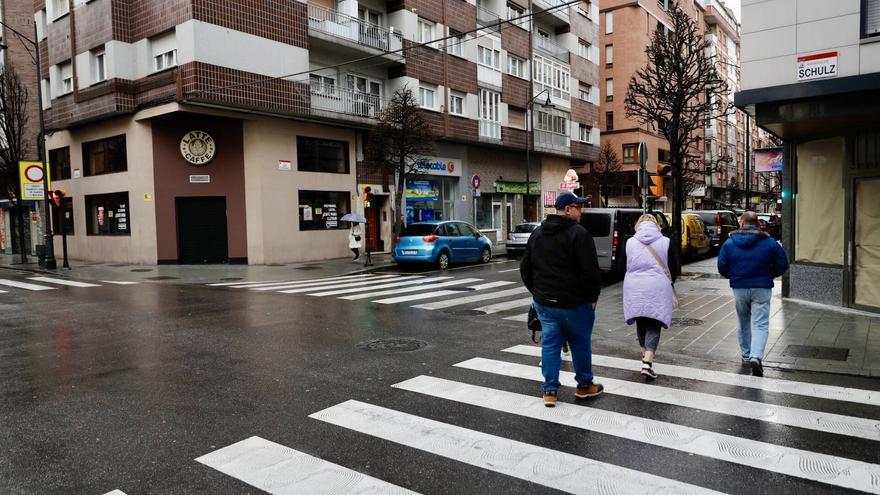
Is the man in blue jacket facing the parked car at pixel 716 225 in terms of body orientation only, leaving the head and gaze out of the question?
yes

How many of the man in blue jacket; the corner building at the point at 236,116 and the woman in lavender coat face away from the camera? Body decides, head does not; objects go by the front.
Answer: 2

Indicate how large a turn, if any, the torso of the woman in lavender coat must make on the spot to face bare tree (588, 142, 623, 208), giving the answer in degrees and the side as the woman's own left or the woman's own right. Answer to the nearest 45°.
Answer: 0° — they already face it

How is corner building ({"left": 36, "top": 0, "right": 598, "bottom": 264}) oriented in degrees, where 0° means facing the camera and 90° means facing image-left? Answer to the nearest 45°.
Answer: approximately 0°

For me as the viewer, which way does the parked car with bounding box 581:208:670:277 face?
facing away from the viewer and to the right of the viewer

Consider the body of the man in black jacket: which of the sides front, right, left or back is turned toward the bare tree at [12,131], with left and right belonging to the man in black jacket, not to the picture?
left

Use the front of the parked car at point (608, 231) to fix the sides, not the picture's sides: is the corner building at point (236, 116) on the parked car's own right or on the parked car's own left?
on the parked car's own left

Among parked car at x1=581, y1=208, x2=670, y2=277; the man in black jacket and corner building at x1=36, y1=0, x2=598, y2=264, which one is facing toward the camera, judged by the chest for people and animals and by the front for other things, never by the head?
the corner building

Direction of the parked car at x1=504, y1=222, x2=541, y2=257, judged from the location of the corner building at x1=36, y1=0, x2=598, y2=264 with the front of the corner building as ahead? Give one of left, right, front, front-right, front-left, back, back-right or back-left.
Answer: left

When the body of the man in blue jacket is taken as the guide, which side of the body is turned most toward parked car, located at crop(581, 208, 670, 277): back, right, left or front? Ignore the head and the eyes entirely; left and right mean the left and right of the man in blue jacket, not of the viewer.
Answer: front

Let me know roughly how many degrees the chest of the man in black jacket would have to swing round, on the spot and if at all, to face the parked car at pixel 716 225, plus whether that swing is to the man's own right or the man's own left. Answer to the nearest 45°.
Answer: approximately 45° to the man's own left

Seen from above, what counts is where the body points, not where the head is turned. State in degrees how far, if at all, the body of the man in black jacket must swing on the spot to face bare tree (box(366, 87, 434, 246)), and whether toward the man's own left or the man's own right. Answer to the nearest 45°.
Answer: approximately 45° to the man's own left

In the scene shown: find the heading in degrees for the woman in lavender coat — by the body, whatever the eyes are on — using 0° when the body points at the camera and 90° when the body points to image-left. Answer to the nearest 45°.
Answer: approximately 180°

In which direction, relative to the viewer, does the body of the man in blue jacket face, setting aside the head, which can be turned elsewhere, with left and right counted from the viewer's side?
facing away from the viewer

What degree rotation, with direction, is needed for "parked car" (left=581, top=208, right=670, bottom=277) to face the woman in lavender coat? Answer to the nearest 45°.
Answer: approximately 135° to its right

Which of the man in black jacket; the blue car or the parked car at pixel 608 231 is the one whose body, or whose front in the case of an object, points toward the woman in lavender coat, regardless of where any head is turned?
the man in black jacket

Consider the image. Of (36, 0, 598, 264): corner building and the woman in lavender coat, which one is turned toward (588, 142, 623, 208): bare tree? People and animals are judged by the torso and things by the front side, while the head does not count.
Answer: the woman in lavender coat
